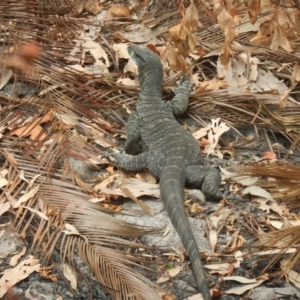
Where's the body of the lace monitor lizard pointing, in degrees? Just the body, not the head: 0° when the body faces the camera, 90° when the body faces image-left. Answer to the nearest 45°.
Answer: approximately 180°

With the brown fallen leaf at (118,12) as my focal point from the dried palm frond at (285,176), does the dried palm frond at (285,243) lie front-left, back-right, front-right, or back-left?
back-left

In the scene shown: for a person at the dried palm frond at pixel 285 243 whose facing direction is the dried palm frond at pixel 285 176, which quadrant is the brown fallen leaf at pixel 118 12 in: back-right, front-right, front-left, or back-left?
front-left

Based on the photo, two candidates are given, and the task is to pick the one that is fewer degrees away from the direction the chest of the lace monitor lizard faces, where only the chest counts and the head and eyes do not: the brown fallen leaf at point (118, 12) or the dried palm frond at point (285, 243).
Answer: the brown fallen leaf

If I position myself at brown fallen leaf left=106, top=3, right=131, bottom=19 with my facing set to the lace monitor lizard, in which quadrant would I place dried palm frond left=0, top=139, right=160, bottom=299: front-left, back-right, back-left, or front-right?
front-right

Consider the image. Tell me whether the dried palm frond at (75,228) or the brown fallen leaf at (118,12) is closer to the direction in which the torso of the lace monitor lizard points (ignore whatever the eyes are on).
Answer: the brown fallen leaf

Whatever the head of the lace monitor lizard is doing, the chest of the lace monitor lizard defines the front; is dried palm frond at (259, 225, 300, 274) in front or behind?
behind

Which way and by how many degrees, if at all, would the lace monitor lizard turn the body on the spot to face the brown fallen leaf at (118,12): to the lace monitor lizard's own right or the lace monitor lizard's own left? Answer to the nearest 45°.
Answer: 0° — it already faces it

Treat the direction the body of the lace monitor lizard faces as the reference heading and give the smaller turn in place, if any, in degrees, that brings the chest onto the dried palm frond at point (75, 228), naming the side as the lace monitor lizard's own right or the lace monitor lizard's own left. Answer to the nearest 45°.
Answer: approximately 135° to the lace monitor lizard's own left

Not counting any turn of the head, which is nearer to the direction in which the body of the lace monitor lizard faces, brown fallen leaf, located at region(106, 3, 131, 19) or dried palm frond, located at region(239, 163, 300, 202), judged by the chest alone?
the brown fallen leaf
